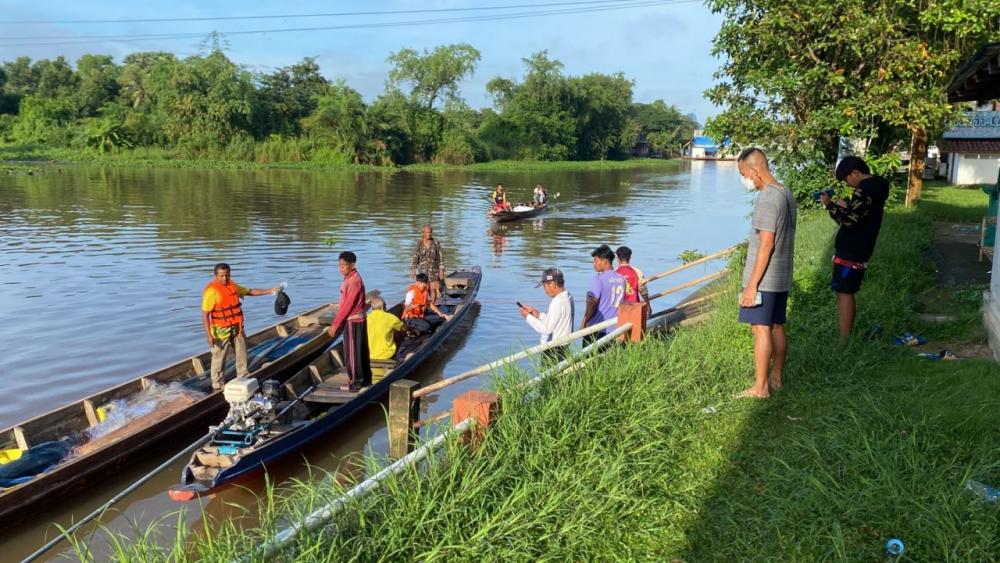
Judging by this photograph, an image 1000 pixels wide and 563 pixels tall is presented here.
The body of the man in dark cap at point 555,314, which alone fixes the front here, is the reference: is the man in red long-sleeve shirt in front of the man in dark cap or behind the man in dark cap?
in front

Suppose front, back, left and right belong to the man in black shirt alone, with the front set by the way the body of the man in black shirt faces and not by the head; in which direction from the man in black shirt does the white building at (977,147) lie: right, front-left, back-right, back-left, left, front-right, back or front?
right

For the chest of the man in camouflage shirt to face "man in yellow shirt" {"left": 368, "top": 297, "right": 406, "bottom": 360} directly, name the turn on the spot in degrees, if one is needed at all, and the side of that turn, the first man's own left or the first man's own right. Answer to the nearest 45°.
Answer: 0° — they already face them

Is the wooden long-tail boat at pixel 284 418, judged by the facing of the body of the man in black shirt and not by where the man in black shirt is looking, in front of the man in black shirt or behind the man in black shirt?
in front

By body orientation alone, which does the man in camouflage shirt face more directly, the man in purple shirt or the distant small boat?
the man in purple shirt

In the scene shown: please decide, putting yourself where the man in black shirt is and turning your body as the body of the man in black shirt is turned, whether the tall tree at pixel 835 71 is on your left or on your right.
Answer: on your right

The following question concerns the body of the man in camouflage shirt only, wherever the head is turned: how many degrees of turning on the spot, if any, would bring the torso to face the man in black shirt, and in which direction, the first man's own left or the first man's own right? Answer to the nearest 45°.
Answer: approximately 45° to the first man's own left

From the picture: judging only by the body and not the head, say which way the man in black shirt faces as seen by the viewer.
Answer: to the viewer's left

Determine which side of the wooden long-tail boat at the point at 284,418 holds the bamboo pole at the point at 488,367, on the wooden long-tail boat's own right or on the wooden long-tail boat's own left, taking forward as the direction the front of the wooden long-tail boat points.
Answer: on the wooden long-tail boat's own right

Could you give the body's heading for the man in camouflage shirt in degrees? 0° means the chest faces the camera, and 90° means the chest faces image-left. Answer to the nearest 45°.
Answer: approximately 0°

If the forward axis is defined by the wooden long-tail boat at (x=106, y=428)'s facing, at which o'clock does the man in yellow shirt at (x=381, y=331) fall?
The man in yellow shirt is roughly at 1 o'clock from the wooden long-tail boat.

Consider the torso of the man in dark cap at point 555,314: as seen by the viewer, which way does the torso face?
to the viewer's left

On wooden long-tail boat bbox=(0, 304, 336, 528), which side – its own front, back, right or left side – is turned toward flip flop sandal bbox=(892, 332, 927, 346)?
right

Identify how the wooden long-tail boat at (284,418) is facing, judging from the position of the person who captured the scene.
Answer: facing away from the viewer and to the right of the viewer

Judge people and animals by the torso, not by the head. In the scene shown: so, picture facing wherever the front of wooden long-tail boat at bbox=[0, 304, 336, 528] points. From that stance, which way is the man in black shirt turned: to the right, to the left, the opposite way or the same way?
to the left

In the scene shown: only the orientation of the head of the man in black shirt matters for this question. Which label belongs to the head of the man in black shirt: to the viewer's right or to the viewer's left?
to the viewer's left
